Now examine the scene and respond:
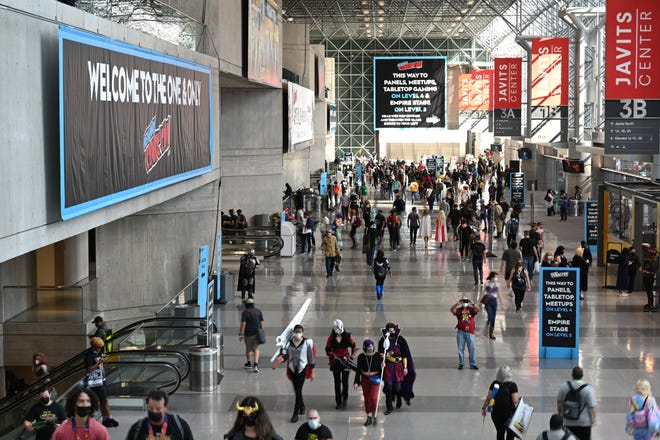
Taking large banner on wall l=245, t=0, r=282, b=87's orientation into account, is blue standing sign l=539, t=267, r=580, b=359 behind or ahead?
ahead

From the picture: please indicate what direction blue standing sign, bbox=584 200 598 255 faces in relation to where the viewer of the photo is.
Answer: facing the viewer

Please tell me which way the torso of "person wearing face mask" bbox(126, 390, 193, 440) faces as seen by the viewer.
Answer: toward the camera

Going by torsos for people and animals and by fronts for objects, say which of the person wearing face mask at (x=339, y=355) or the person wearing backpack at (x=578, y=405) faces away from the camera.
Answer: the person wearing backpack

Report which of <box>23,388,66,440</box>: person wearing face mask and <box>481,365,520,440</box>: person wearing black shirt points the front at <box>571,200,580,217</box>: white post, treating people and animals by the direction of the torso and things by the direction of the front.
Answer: the person wearing black shirt

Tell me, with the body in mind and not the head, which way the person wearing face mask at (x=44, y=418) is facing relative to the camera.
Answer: toward the camera

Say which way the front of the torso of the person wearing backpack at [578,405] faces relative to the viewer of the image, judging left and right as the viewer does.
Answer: facing away from the viewer

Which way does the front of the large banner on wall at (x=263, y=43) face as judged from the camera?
facing the viewer and to the right of the viewer

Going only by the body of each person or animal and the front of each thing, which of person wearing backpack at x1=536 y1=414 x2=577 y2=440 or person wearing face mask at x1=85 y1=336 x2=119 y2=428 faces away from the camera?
the person wearing backpack

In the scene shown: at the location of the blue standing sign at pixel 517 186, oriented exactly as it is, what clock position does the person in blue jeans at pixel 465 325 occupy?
The person in blue jeans is roughly at 12 o'clock from the blue standing sign.

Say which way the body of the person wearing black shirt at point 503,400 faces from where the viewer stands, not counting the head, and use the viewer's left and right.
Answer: facing away from the viewer

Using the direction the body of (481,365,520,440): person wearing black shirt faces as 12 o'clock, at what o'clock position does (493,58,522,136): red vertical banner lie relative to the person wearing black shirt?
The red vertical banner is roughly at 12 o'clock from the person wearing black shirt.

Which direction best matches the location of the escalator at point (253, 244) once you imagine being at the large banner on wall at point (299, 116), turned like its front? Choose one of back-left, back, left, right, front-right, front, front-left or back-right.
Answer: front-right

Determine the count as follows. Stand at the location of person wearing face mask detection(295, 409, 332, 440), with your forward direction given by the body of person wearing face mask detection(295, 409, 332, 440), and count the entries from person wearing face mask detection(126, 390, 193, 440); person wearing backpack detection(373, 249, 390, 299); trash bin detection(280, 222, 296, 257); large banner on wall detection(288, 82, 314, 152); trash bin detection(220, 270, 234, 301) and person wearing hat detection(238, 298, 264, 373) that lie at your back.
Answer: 5
